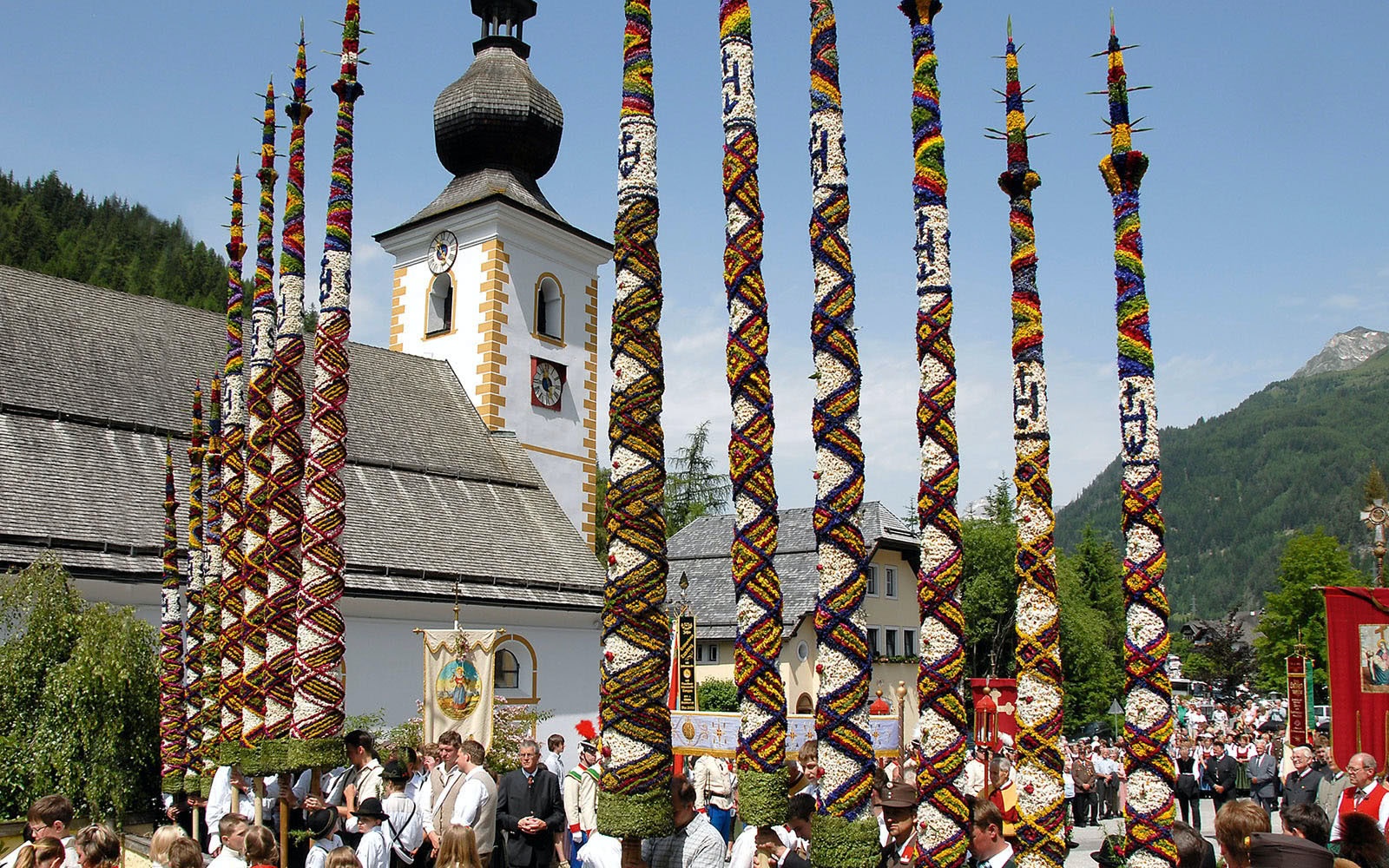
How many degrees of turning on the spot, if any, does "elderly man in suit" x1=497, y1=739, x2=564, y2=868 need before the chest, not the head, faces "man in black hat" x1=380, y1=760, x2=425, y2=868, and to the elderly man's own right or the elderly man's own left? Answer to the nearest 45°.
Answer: approximately 45° to the elderly man's own right

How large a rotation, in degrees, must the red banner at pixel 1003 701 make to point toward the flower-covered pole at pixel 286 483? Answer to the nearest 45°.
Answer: approximately 45° to its right

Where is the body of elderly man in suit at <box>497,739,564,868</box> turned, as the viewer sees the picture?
toward the camera

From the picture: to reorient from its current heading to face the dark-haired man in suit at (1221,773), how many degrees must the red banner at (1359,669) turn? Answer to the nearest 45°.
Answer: approximately 135° to its right

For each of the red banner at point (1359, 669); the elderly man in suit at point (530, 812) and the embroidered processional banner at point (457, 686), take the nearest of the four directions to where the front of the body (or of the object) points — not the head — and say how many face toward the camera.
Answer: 3

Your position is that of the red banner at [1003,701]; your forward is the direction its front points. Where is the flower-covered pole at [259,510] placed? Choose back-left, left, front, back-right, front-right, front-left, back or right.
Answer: front-right

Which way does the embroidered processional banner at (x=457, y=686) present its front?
toward the camera

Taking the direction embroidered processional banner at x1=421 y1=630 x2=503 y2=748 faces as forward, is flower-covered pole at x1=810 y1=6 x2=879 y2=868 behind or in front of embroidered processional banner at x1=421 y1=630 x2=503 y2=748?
in front
